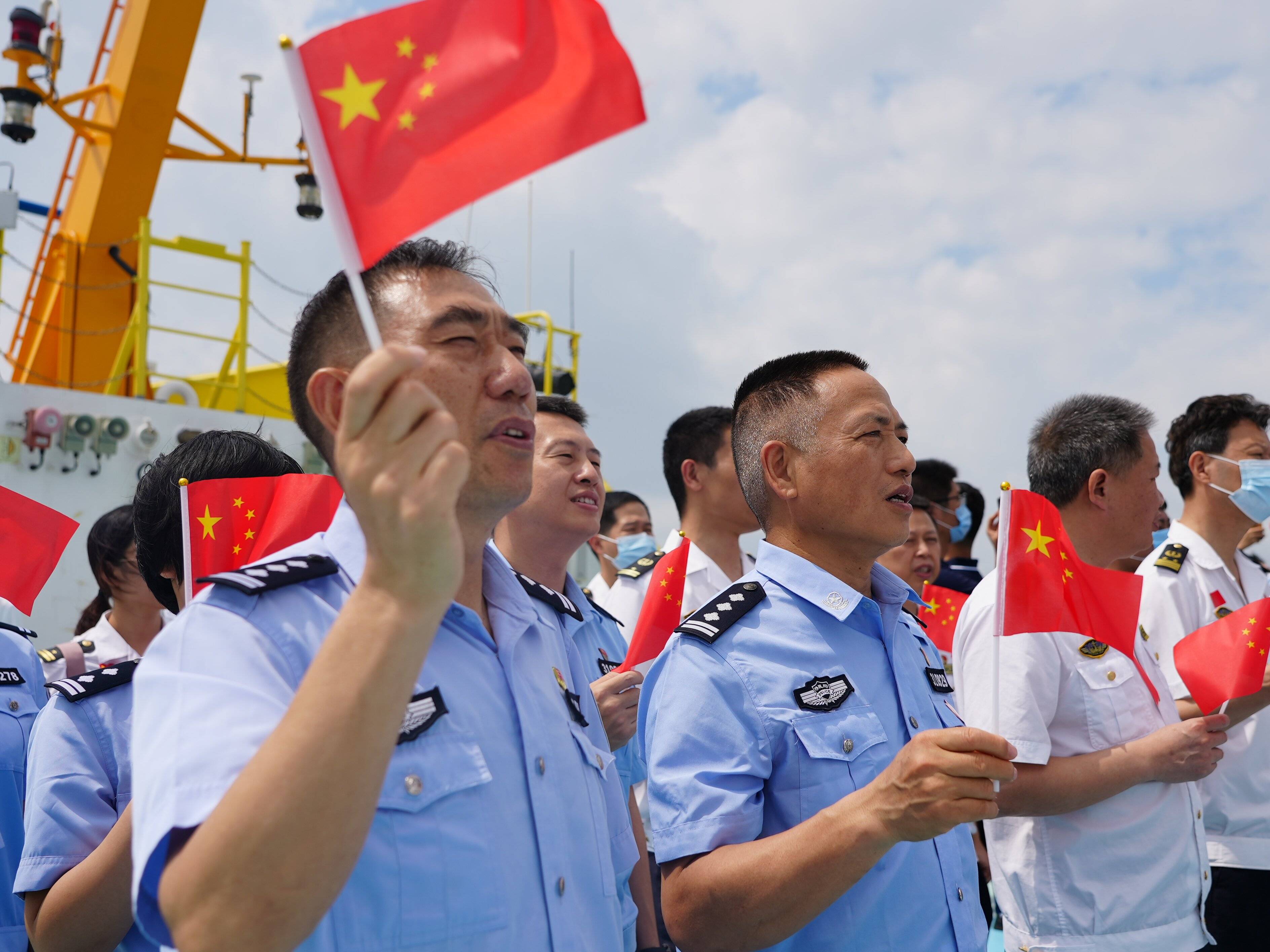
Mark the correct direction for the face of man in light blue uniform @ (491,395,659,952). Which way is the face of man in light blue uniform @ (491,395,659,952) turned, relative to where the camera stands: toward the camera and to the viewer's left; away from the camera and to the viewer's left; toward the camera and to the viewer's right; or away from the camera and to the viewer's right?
toward the camera and to the viewer's right

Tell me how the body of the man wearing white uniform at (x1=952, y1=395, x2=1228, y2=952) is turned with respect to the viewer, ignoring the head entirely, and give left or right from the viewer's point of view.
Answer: facing to the right of the viewer

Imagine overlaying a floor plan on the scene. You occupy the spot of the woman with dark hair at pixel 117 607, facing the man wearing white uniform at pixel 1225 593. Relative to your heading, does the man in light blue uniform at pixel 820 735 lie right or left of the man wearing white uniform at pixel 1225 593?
right

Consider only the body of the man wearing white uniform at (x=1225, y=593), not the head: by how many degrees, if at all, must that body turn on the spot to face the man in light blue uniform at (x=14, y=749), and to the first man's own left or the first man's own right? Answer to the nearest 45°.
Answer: approximately 90° to the first man's own right

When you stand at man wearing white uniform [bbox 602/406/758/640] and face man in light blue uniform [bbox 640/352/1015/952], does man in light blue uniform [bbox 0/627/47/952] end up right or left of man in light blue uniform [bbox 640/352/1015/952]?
right

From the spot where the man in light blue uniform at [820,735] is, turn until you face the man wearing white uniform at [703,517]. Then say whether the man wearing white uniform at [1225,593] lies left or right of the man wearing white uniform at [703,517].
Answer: right

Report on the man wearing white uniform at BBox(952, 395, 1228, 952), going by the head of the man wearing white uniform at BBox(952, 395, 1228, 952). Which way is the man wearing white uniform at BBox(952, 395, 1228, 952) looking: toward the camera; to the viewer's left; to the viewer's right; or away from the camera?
to the viewer's right

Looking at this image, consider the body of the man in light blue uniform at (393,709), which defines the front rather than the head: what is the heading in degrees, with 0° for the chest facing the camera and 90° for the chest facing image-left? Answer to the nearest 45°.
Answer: approximately 315°

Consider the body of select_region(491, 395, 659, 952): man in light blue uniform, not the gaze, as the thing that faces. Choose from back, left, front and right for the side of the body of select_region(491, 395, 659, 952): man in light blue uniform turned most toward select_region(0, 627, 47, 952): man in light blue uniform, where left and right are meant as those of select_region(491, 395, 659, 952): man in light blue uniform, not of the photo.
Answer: right

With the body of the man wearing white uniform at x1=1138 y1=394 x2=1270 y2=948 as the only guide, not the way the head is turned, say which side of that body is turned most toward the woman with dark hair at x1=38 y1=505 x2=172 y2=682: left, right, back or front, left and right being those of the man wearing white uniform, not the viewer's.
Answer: right
